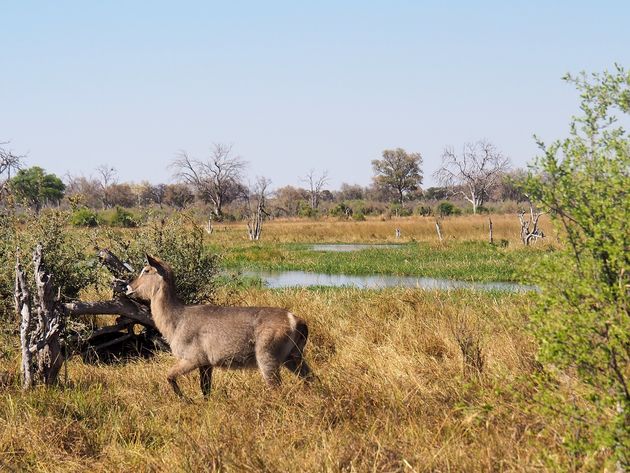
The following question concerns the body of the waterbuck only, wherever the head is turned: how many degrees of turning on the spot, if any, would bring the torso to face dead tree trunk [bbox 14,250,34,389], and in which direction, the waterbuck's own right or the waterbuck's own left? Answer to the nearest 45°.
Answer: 0° — it already faces it

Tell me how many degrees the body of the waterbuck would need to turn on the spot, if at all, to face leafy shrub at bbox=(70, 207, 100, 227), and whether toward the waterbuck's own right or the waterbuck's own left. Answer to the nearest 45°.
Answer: approximately 90° to the waterbuck's own right

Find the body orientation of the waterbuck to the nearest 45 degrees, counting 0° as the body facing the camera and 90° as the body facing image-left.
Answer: approximately 90°

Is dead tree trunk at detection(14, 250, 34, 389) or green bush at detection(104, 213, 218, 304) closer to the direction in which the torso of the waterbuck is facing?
the dead tree trunk

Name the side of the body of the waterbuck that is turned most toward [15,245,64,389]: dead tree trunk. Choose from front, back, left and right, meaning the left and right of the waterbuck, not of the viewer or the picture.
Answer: front

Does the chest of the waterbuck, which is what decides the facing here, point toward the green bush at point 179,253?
no

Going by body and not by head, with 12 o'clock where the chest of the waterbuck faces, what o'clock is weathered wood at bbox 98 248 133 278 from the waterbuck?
The weathered wood is roughly at 2 o'clock from the waterbuck.

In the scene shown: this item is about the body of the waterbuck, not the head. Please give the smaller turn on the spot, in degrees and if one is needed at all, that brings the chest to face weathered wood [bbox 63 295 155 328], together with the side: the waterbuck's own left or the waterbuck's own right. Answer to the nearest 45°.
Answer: approximately 45° to the waterbuck's own right

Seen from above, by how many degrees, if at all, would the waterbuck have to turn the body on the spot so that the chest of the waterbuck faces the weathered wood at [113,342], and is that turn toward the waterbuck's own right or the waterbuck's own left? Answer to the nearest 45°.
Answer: approximately 45° to the waterbuck's own right

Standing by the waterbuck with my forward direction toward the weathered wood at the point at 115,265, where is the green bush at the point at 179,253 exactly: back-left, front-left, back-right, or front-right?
front-right
